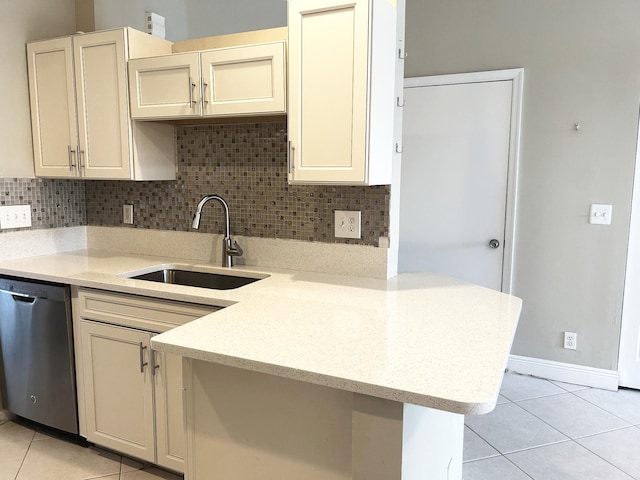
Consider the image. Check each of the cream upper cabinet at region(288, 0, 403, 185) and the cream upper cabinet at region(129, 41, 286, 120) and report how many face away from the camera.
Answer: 0

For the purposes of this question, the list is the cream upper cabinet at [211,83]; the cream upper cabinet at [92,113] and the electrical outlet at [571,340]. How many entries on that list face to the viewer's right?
0

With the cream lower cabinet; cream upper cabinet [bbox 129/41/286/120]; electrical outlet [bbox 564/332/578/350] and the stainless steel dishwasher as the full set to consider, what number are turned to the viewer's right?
0

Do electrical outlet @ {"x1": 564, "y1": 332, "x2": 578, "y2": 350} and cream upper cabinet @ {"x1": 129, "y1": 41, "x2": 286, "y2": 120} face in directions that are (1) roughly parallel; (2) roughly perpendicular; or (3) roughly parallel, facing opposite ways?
roughly parallel

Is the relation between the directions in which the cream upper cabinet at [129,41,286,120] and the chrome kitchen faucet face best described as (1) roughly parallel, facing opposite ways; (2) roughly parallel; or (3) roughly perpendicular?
roughly parallel

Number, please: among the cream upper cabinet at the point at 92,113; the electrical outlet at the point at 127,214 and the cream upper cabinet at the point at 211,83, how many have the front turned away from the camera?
0

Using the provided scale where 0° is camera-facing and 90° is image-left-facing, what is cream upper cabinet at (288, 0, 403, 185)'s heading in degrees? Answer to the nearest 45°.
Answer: approximately 45°

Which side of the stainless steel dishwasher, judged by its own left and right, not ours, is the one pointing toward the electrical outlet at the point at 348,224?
left

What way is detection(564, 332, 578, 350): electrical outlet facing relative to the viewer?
toward the camera

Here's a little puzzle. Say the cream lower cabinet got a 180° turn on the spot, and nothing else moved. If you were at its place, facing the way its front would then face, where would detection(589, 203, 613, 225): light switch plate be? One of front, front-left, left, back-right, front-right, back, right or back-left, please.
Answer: front-right

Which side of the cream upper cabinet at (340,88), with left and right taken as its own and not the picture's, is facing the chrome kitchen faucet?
right

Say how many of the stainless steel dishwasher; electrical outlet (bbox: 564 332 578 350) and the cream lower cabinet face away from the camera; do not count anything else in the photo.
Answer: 0

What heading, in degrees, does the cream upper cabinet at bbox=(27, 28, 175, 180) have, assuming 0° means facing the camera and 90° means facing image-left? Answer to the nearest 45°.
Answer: approximately 45°

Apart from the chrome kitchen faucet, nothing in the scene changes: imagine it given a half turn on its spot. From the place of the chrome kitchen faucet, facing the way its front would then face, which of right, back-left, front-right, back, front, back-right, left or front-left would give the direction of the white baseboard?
front-right
